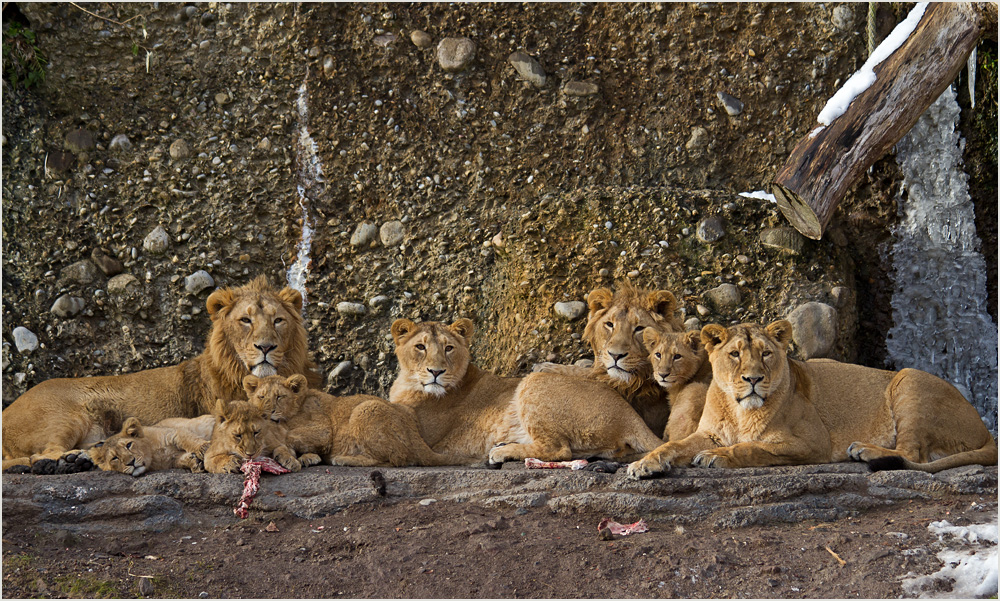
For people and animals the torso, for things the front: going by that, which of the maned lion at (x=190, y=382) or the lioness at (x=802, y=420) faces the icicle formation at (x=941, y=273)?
the maned lion at (x=190, y=382)

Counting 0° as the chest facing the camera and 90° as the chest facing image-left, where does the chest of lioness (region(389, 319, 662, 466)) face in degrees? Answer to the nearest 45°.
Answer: approximately 90°

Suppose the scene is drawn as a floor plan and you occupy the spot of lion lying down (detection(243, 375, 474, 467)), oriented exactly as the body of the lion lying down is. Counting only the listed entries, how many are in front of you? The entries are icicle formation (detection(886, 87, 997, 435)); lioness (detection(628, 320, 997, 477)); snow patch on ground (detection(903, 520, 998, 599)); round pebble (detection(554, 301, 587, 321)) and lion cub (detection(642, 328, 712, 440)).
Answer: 0

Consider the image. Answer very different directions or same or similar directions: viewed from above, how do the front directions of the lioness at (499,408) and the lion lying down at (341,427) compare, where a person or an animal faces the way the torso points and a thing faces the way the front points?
same or similar directions

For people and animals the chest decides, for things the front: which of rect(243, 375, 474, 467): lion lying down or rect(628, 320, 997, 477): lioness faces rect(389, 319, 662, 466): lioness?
rect(628, 320, 997, 477): lioness

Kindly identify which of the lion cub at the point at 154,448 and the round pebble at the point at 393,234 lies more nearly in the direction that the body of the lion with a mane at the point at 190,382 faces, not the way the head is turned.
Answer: the round pebble

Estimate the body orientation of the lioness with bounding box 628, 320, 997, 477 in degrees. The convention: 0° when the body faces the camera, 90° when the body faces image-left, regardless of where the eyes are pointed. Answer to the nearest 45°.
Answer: approximately 90°

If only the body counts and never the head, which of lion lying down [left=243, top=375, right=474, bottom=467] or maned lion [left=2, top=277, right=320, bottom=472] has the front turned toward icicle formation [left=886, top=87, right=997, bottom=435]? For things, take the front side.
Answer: the maned lion

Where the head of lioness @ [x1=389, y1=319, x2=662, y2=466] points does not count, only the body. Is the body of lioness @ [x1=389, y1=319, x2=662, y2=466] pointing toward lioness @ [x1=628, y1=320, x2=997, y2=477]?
no

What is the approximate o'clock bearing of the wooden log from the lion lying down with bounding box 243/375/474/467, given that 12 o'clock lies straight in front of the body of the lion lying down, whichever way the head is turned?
The wooden log is roughly at 6 o'clock from the lion lying down.

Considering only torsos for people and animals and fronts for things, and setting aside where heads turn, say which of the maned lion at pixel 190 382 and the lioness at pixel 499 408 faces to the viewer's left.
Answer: the lioness at pixel 499 408

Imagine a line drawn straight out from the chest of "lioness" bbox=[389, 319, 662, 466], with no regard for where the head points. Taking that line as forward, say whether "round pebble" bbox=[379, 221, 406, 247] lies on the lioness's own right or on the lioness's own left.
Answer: on the lioness's own right

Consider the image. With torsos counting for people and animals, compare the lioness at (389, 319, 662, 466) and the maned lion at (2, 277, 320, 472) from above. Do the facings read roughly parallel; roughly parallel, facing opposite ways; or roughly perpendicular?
roughly parallel, facing opposite ways

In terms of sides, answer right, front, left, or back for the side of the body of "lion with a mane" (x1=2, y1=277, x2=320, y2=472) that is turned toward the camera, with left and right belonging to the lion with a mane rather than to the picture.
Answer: right

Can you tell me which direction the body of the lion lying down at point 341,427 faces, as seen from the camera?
to the viewer's left

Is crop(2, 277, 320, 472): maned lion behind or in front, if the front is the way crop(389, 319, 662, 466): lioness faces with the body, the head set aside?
in front

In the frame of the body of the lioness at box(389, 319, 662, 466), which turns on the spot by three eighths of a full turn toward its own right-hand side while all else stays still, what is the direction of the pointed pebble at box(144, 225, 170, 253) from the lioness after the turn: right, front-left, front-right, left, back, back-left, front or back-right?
left
